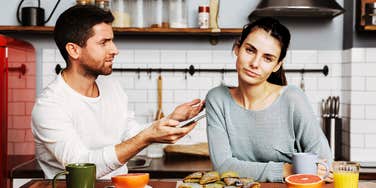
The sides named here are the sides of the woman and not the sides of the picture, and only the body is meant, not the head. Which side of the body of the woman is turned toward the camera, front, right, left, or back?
front

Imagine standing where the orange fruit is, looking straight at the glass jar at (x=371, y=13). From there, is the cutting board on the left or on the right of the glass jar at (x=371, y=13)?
left

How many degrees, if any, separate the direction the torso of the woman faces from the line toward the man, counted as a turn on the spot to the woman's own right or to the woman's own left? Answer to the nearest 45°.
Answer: approximately 90° to the woman's own right

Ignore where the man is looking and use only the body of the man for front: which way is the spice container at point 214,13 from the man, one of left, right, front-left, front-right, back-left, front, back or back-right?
left

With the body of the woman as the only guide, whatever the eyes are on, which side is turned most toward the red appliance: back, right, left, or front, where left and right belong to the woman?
right

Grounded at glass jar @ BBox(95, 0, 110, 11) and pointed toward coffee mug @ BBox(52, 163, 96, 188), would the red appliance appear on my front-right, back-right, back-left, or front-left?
front-right

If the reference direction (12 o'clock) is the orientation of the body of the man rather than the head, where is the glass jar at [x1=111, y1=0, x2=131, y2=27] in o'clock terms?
The glass jar is roughly at 8 o'clock from the man.

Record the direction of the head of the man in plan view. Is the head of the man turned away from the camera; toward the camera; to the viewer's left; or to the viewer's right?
to the viewer's right

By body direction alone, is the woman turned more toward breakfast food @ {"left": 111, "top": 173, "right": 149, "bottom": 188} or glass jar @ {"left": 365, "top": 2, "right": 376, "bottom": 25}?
the breakfast food

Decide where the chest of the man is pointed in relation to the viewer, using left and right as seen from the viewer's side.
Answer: facing the viewer and to the right of the viewer

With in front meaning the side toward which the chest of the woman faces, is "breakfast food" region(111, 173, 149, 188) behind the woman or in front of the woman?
in front

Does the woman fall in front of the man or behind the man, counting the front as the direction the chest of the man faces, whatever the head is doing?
in front

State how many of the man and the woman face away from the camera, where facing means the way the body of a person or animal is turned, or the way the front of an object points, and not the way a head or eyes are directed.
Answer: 0

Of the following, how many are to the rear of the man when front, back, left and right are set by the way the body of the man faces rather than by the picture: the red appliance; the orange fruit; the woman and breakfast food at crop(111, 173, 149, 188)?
1

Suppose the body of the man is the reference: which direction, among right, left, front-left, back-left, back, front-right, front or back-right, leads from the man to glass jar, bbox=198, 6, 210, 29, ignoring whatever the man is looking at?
left

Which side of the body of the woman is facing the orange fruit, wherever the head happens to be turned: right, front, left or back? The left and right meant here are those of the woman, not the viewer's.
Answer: front

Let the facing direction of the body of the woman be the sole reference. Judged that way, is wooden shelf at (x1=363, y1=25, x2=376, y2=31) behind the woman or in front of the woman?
behind

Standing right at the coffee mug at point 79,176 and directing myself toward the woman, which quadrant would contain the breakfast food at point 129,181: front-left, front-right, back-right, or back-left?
front-right
